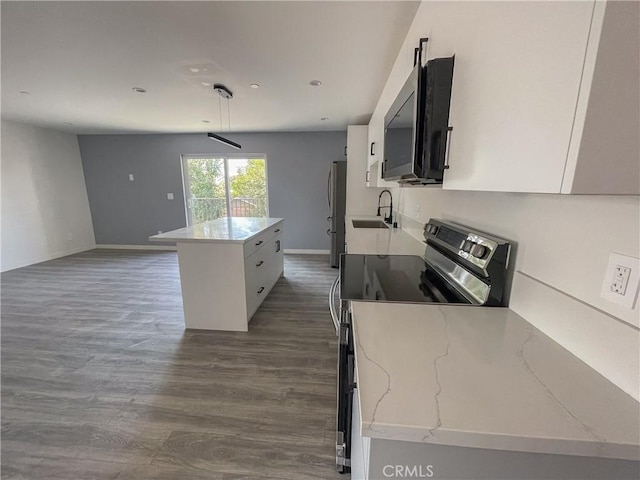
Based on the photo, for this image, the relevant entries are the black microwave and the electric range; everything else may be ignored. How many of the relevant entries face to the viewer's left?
2

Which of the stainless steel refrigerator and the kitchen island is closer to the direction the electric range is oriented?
the kitchen island

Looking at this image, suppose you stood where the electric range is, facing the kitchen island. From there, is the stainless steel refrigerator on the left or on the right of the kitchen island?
right

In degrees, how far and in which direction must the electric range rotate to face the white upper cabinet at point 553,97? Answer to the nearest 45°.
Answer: approximately 90° to its left

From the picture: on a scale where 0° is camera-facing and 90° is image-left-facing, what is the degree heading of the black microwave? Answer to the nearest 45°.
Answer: approximately 90°

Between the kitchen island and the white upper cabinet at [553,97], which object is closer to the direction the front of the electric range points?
the kitchen island

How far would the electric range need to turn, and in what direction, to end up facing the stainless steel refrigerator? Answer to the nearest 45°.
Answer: approximately 45° to its right

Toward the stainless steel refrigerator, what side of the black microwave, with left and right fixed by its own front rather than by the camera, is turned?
right

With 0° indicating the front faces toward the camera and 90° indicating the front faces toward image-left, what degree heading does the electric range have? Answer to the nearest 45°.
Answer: approximately 90°
